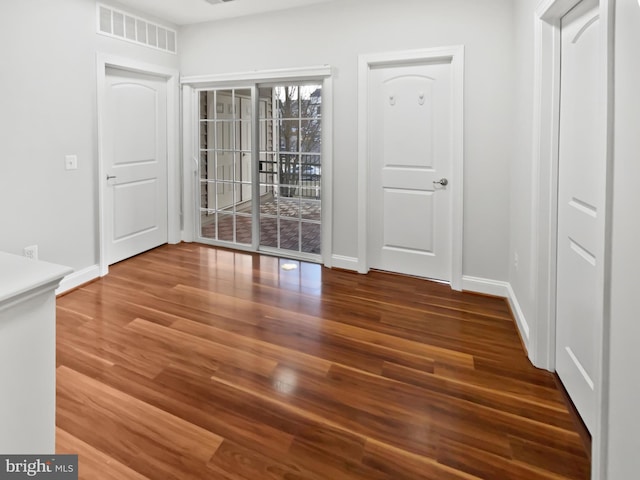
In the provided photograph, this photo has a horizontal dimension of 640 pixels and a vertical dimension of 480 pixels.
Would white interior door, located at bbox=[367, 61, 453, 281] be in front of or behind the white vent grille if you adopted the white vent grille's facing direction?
in front

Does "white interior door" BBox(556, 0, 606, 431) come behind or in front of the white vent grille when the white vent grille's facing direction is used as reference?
in front

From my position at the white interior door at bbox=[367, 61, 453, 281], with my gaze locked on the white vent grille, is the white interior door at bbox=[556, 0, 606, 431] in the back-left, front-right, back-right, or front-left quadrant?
back-left

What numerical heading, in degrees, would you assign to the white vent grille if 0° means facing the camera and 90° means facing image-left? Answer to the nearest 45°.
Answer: approximately 315°
